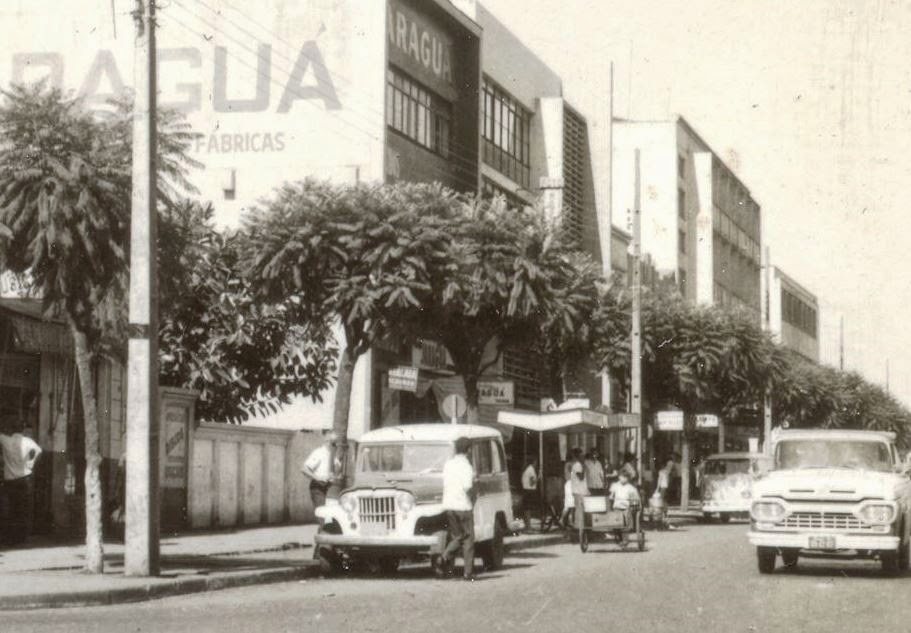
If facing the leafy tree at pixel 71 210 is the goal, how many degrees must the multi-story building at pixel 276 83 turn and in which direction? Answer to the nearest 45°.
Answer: approximately 45° to its right

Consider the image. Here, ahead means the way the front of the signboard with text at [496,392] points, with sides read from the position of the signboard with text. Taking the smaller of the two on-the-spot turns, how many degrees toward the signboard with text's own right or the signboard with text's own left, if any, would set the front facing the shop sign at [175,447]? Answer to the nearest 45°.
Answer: approximately 45° to the signboard with text's own right

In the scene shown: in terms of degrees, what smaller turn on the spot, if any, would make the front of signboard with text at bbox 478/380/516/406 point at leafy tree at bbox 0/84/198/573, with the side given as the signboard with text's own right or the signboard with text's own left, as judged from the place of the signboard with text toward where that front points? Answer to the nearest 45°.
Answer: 0° — it already faces it

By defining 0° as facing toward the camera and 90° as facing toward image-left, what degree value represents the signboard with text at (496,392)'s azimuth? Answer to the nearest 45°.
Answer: approximately 0°

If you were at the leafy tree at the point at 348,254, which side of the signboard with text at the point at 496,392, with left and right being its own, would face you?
front

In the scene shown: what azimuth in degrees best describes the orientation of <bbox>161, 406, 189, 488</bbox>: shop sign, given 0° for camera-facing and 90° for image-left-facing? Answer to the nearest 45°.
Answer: approximately 0°

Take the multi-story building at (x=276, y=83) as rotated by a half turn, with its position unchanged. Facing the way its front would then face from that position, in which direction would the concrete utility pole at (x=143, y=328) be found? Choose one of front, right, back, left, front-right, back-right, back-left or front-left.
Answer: back-left

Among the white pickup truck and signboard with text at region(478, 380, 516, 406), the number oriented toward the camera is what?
2

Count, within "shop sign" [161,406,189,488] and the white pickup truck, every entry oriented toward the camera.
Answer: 2

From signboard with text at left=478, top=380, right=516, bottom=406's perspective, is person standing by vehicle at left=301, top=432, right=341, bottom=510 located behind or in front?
in front
